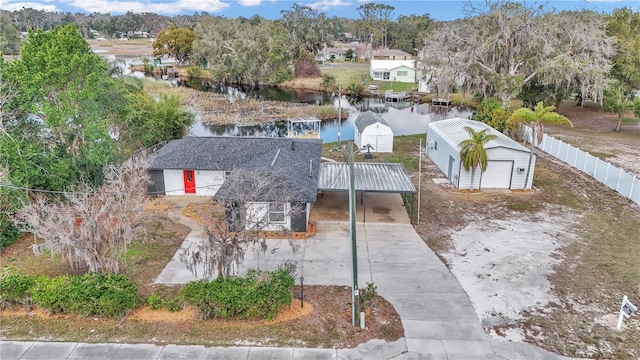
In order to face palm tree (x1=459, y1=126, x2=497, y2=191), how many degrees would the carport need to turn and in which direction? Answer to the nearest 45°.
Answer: approximately 135° to its left

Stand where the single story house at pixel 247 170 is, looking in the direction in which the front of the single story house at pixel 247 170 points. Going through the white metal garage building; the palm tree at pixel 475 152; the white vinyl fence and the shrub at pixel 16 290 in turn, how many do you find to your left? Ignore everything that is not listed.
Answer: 3

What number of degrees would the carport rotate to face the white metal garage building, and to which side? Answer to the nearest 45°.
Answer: approximately 135° to its left

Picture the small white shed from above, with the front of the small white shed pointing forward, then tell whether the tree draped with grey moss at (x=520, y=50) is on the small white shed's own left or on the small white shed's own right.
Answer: on the small white shed's own left

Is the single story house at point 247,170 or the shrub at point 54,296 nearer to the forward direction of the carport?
the shrub

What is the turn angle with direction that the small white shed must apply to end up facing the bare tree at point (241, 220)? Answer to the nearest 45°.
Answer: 0° — it already faces it

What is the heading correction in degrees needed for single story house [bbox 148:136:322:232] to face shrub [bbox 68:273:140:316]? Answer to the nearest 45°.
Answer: approximately 45° to its right

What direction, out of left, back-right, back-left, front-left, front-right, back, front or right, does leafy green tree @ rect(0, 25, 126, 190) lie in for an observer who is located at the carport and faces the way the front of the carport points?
right

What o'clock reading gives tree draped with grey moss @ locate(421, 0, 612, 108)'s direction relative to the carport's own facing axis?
The tree draped with grey moss is roughly at 7 o'clock from the carport.

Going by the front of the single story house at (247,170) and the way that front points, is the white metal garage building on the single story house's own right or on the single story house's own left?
on the single story house's own left

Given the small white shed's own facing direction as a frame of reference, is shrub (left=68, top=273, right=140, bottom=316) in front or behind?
in front

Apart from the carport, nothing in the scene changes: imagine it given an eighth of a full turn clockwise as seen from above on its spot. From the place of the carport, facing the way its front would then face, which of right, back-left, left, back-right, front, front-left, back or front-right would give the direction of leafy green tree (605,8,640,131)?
back

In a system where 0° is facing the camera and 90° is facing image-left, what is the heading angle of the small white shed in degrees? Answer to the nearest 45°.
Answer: approximately 0°

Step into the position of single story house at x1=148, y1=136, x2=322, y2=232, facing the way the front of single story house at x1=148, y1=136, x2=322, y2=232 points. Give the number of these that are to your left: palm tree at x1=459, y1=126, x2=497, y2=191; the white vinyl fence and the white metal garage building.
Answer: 3
